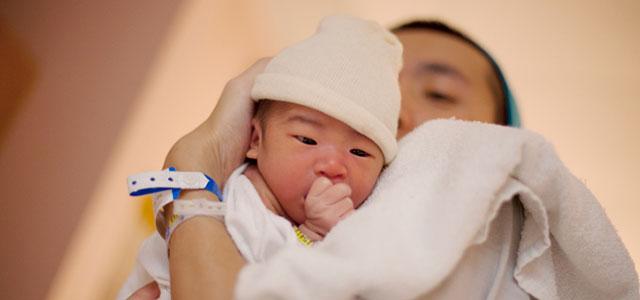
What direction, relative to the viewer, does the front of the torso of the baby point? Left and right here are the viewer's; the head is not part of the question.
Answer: facing the viewer and to the right of the viewer
